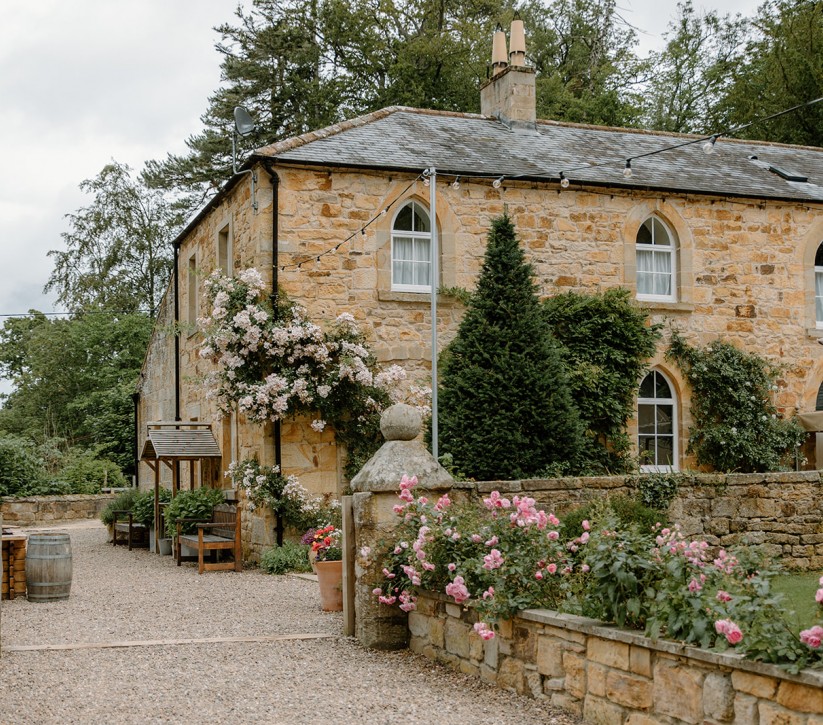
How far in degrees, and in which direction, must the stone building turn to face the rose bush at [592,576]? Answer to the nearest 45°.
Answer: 0° — it already faces it

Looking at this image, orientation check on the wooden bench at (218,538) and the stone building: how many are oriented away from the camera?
0

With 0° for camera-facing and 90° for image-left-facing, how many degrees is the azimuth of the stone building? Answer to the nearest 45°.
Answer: approximately 0°

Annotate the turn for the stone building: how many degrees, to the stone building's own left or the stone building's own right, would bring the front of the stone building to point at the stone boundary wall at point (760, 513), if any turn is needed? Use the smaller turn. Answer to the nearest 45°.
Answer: approximately 45° to the stone building's own left

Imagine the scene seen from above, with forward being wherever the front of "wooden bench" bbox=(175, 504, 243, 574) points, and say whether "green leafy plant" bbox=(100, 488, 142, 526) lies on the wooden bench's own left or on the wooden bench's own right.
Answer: on the wooden bench's own right

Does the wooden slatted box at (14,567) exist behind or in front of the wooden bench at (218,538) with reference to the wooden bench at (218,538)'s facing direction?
in front

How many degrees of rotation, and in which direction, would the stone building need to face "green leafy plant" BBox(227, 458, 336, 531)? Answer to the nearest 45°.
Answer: approximately 45° to its right

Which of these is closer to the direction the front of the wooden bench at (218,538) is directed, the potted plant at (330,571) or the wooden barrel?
the wooden barrel

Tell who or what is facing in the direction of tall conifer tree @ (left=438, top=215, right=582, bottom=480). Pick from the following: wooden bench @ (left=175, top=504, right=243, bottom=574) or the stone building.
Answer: the stone building

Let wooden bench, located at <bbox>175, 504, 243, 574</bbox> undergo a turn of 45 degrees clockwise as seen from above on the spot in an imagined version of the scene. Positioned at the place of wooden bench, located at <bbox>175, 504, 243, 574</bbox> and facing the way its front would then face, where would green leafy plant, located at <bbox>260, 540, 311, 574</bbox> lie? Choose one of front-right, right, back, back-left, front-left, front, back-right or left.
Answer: back-left

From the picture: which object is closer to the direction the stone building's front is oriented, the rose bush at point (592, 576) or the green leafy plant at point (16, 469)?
the rose bush
